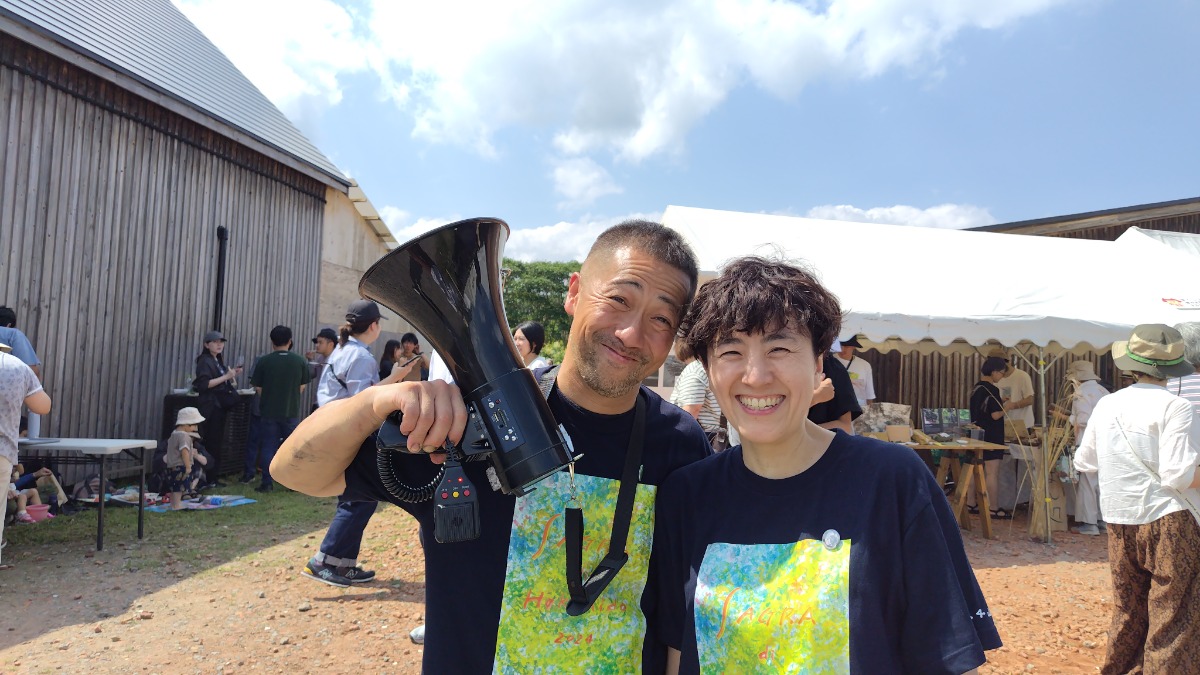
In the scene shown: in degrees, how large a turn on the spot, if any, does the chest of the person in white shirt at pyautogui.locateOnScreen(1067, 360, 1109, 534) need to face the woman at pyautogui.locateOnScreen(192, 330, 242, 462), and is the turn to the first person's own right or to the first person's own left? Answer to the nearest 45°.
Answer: approximately 45° to the first person's own left

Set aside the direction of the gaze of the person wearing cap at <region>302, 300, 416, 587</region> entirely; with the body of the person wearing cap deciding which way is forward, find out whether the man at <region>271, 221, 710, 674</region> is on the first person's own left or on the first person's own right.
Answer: on the first person's own right

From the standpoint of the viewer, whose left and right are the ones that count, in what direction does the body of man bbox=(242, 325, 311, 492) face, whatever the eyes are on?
facing away from the viewer

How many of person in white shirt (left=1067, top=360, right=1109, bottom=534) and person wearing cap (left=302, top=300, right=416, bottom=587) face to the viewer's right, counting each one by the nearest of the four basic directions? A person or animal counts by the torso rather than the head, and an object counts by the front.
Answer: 1

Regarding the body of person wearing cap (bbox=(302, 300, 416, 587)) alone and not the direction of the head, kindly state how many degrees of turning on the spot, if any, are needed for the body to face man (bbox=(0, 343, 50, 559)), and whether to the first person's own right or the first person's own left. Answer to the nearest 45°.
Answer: approximately 180°

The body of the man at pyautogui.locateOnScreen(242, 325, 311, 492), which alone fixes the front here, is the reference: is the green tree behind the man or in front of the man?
in front

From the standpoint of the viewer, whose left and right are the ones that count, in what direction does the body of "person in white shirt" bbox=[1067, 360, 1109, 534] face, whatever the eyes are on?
facing to the left of the viewer

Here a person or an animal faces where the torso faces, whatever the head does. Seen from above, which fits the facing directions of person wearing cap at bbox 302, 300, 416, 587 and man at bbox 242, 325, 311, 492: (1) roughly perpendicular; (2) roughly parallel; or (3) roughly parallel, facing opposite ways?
roughly perpendicular

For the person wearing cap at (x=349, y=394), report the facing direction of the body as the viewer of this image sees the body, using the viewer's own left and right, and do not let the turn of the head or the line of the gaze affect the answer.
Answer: facing to the right of the viewer

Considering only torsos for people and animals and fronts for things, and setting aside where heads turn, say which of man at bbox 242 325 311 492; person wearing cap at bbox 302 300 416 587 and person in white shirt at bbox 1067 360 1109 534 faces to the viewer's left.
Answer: the person in white shirt
